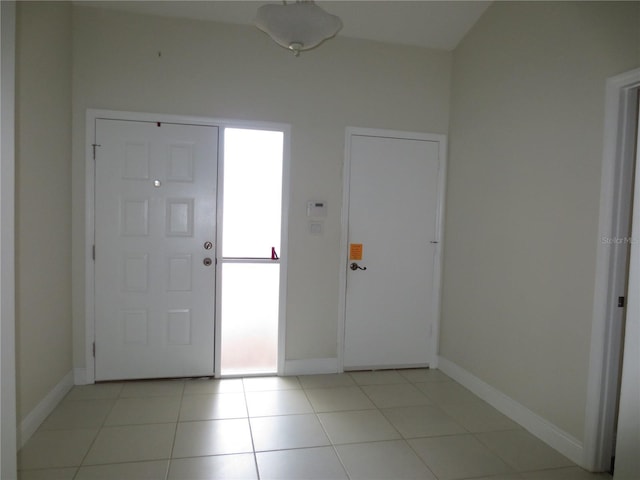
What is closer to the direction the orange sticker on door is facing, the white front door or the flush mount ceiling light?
the flush mount ceiling light

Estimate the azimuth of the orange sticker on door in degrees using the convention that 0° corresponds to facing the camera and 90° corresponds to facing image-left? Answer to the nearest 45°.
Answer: approximately 0°

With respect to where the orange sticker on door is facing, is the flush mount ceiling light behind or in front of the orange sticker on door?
in front

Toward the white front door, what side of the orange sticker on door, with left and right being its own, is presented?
right

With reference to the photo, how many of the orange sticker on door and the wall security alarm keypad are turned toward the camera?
2

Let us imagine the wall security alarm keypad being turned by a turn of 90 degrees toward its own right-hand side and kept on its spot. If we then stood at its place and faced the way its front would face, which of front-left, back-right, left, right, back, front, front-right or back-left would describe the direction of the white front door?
front

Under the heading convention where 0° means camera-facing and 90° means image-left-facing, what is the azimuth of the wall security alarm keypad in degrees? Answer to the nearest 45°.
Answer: approximately 0°
